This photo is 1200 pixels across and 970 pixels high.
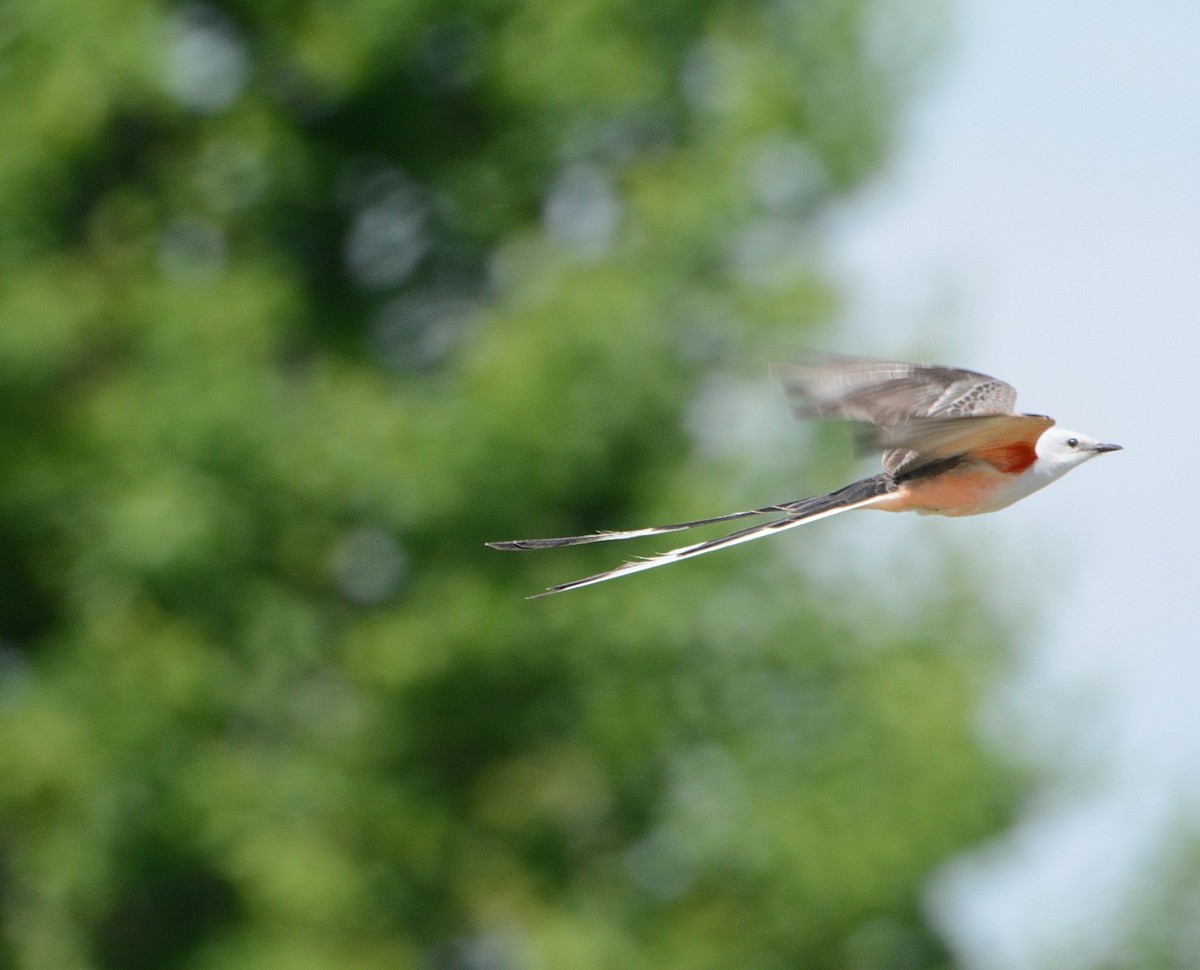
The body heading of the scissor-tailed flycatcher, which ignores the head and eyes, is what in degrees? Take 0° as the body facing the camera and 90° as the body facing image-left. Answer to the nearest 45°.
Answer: approximately 270°
